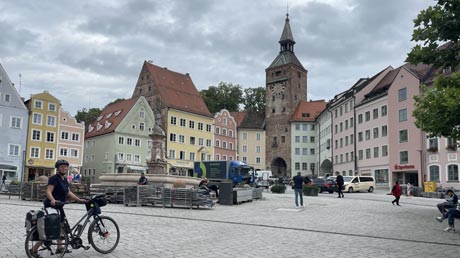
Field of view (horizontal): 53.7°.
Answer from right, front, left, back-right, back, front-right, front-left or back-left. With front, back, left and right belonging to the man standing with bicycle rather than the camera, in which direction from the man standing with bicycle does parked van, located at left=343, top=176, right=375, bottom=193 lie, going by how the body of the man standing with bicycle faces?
left

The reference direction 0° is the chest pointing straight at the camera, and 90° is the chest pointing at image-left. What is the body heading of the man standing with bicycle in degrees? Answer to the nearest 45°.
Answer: approximately 315°

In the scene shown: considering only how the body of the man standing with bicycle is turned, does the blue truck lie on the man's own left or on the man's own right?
on the man's own left
